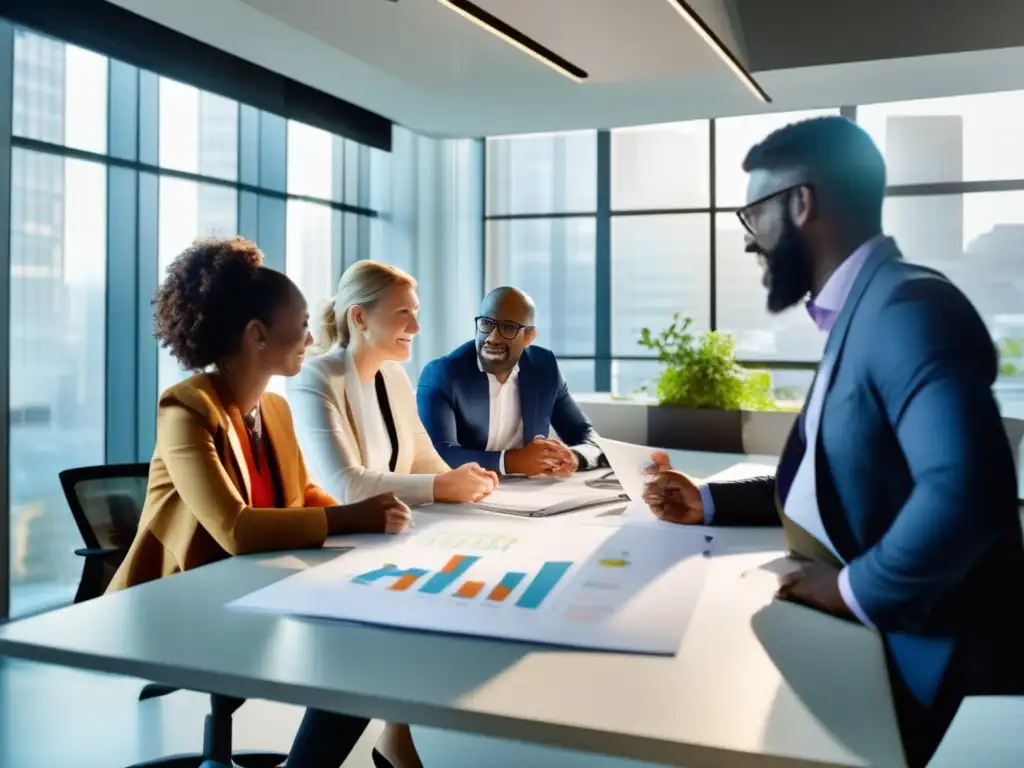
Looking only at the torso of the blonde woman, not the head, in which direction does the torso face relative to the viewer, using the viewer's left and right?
facing the viewer and to the right of the viewer

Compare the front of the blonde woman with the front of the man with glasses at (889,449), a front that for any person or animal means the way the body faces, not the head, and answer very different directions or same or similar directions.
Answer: very different directions

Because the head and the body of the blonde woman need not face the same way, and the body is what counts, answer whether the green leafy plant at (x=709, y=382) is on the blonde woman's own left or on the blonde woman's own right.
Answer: on the blonde woman's own left

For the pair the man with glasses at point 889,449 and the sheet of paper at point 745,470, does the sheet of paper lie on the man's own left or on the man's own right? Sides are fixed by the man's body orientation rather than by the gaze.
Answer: on the man's own right

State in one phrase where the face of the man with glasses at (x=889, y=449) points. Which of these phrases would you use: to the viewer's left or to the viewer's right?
to the viewer's left

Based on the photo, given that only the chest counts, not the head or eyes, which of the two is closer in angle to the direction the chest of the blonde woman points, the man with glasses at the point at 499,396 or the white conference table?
the white conference table

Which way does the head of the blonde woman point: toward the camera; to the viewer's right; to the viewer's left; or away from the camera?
to the viewer's right

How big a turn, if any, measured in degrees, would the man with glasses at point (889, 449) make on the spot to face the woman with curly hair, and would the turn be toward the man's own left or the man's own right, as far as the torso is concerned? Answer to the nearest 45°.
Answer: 0° — they already face them

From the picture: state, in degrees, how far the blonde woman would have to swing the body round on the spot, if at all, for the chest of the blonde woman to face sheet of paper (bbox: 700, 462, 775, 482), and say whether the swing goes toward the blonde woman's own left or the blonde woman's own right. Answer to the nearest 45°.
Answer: approximately 45° to the blonde woman's own left

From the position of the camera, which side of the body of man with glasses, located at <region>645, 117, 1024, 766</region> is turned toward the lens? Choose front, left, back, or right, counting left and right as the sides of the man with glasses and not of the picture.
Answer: left

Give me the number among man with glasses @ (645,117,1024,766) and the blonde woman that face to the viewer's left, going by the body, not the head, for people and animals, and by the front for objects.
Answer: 1
